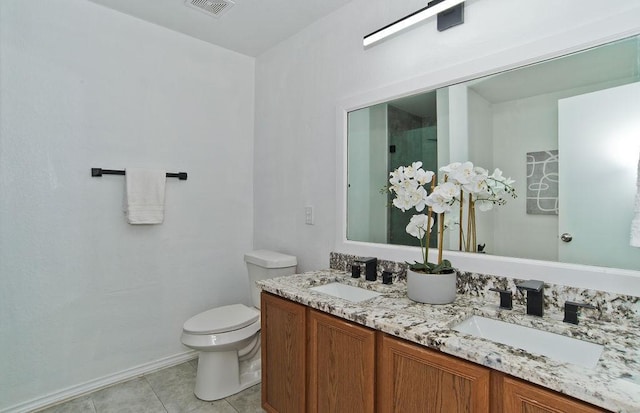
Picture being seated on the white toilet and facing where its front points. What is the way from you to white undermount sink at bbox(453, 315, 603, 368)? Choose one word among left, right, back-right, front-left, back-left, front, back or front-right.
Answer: left

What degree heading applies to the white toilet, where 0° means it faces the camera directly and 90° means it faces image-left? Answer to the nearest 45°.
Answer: approximately 45°

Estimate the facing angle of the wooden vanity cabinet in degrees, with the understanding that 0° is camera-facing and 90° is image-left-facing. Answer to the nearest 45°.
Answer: approximately 45°

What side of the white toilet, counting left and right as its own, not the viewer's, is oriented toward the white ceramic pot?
left

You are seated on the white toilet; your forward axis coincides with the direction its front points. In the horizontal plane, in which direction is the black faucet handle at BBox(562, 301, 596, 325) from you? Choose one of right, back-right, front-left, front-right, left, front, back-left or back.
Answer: left

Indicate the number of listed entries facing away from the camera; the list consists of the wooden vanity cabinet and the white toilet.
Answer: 0

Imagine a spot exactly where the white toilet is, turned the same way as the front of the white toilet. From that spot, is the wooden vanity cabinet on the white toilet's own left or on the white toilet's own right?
on the white toilet's own left

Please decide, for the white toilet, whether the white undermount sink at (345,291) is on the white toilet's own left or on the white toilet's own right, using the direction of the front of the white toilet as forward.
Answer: on the white toilet's own left
